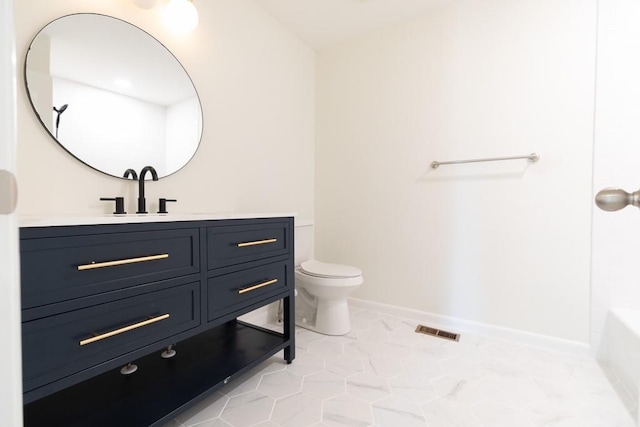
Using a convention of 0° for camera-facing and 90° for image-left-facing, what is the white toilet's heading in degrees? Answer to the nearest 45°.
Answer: approximately 315°

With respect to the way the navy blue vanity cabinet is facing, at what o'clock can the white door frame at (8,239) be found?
The white door frame is roughly at 2 o'clock from the navy blue vanity cabinet.

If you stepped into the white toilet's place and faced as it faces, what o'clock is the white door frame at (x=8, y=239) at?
The white door frame is roughly at 2 o'clock from the white toilet.

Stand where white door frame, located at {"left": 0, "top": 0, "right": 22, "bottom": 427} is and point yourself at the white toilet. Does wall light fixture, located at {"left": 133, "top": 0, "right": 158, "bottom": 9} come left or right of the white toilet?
left

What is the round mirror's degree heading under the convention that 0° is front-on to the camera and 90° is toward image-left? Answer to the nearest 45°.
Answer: approximately 315°
